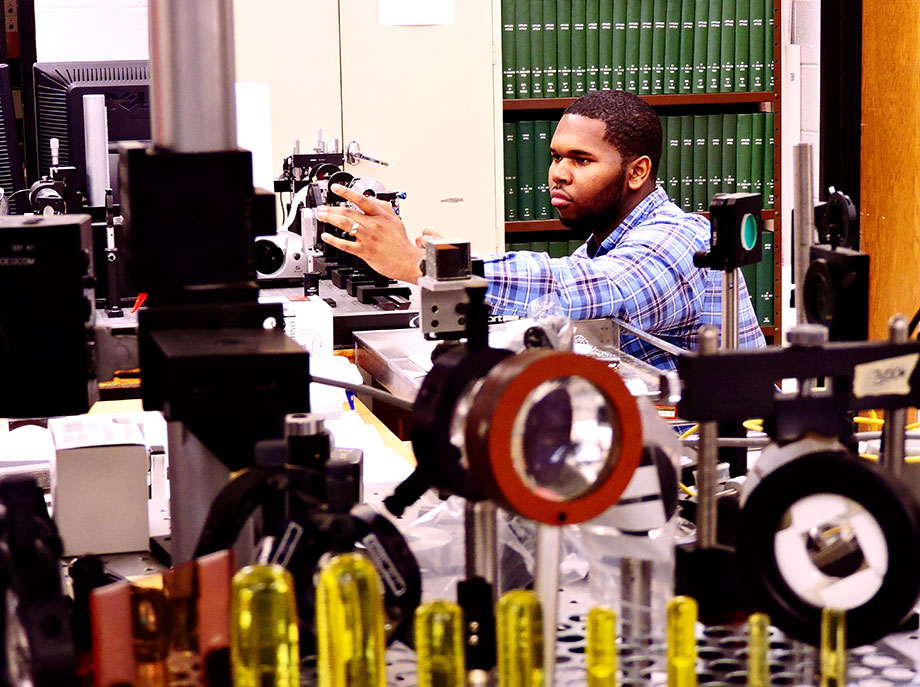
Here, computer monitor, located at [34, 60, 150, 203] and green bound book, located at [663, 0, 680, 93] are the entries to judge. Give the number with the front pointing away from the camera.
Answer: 1

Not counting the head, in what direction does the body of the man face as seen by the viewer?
to the viewer's left
